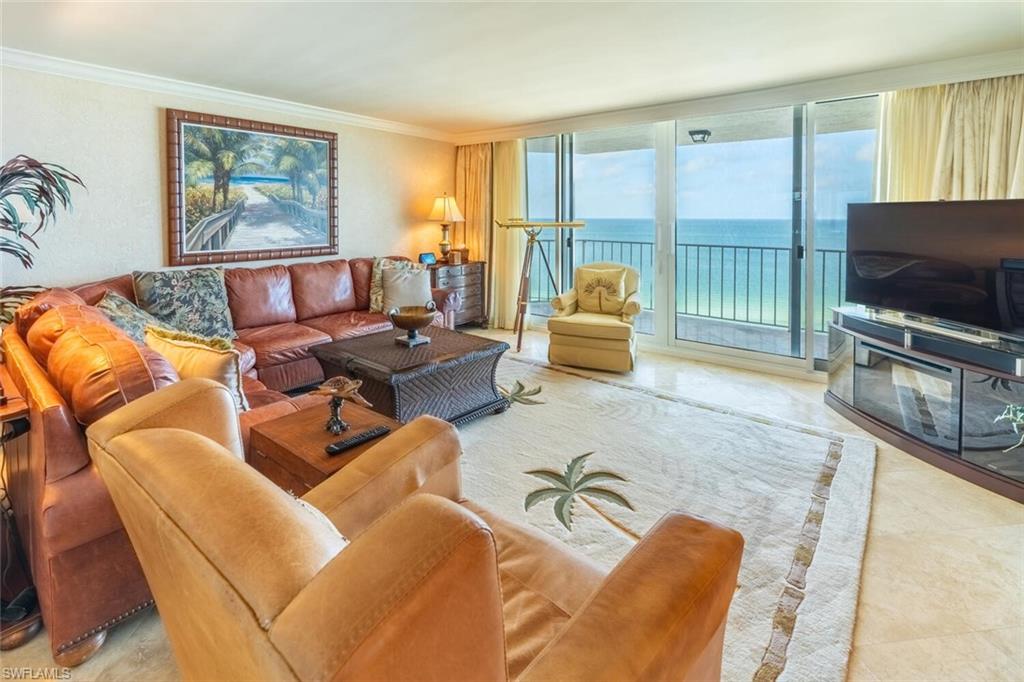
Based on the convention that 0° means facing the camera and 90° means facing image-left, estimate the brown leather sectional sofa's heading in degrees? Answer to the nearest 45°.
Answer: approximately 315°

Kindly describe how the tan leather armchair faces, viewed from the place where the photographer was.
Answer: facing away from the viewer and to the right of the viewer

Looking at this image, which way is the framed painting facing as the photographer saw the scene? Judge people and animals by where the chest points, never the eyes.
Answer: facing the viewer and to the right of the viewer

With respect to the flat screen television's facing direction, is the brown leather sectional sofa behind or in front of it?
in front

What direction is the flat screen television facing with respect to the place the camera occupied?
facing the viewer and to the left of the viewer

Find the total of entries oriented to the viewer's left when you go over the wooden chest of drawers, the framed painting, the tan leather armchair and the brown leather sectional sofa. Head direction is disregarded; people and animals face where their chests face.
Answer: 0

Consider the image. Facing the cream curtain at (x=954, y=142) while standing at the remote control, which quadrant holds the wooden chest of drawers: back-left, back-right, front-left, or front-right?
front-left

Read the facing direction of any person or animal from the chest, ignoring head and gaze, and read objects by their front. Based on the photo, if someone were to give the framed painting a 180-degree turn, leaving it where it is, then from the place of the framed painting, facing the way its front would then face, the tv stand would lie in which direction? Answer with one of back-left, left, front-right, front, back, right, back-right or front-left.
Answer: back

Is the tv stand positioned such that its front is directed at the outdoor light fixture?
no

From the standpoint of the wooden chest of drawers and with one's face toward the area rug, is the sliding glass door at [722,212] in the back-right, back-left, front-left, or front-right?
front-left

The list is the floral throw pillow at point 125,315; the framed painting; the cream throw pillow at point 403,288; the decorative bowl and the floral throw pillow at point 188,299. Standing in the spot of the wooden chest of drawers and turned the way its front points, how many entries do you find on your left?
0

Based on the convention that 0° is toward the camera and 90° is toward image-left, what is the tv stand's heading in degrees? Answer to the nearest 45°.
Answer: approximately 45°
